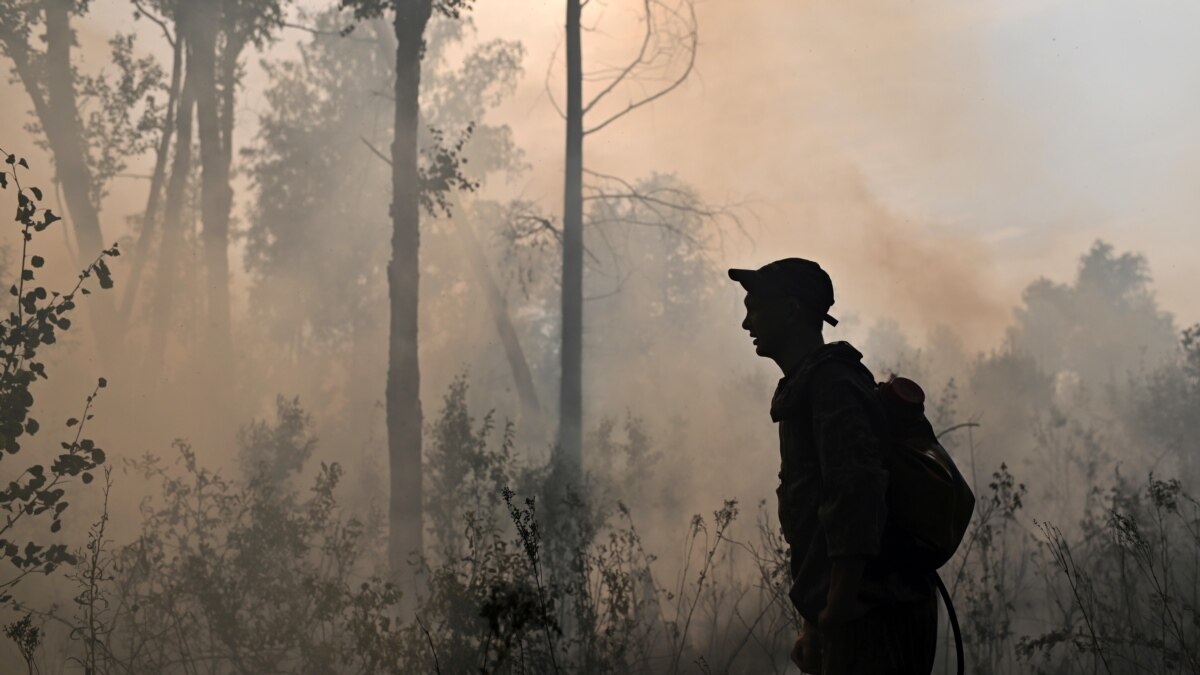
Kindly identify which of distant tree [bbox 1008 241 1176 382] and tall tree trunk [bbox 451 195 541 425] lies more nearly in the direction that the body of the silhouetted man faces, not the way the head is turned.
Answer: the tall tree trunk

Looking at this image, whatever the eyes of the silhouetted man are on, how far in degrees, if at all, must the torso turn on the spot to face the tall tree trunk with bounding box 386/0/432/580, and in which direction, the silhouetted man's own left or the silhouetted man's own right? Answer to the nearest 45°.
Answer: approximately 45° to the silhouetted man's own right

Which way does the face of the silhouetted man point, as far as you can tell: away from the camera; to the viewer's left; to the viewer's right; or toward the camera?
to the viewer's left

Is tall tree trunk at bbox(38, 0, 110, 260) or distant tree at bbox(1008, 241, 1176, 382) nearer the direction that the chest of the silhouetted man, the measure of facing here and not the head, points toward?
the tall tree trunk

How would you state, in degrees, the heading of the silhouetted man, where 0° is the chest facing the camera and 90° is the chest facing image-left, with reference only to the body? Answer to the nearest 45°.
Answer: approximately 90°

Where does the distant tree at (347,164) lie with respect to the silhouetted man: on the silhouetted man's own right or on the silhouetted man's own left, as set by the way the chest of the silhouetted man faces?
on the silhouetted man's own right

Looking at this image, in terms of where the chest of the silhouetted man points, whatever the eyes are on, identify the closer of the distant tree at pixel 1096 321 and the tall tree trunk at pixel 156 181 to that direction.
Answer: the tall tree trunk

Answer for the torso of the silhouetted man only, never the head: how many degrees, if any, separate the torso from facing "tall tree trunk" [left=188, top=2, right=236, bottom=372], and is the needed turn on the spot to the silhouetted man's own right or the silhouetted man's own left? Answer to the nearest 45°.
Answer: approximately 45° to the silhouetted man's own right

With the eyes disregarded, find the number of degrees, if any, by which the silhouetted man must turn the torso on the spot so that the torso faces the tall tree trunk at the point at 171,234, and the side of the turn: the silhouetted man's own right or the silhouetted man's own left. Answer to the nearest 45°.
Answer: approximately 45° to the silhouetted man's own right
